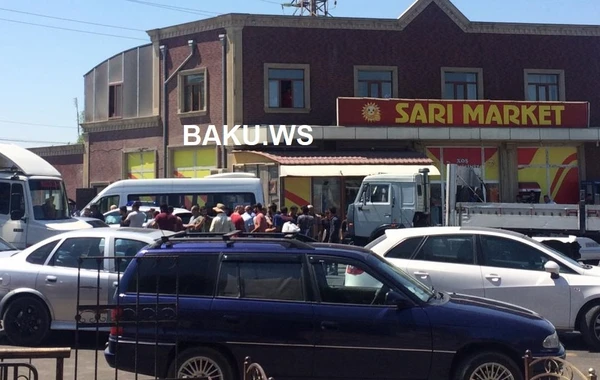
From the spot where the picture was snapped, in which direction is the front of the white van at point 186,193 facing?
facing to the left of the viewer

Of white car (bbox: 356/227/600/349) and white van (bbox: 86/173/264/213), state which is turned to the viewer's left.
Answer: the white van

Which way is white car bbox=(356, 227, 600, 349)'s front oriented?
to the viewer's right

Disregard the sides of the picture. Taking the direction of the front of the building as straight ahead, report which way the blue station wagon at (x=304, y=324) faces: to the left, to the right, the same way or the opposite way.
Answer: to the left

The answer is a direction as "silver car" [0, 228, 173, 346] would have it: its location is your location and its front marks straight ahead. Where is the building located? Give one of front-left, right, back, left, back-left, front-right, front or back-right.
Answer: front-left

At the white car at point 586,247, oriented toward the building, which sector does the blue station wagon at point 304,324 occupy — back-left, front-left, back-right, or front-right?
back-left

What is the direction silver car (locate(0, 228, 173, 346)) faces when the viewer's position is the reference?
facing to the right of the viewer

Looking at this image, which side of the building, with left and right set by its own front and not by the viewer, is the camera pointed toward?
front

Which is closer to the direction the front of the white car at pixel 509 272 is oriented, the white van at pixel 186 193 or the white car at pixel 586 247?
the white car

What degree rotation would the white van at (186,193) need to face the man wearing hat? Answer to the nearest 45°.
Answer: approximately 90° to its left

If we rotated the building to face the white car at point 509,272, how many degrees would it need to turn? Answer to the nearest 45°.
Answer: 0° — it already faces it

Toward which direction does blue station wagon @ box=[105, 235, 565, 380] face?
to the viewer's right

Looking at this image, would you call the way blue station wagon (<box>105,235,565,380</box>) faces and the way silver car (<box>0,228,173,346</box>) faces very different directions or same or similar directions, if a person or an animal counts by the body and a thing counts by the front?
same or similar directions
